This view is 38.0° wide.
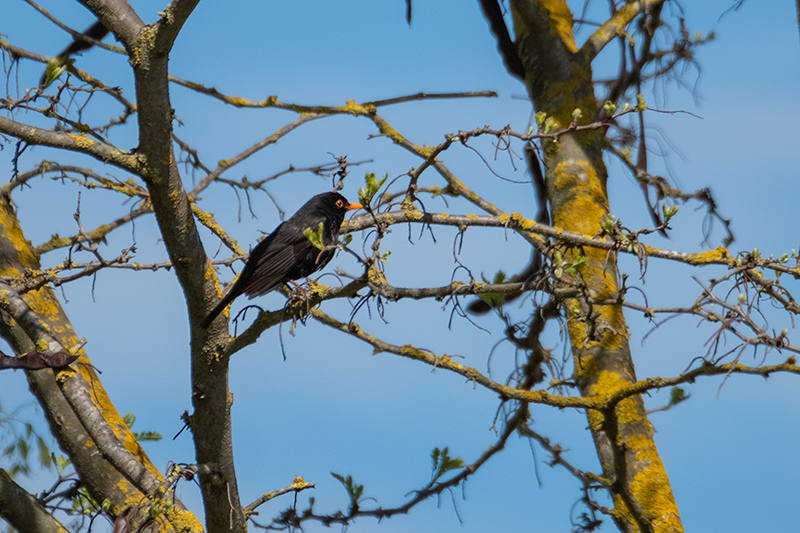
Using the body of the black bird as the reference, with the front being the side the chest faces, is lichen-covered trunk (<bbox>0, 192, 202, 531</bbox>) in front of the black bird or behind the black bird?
behind

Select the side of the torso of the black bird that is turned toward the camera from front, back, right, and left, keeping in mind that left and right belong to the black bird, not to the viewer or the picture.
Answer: right

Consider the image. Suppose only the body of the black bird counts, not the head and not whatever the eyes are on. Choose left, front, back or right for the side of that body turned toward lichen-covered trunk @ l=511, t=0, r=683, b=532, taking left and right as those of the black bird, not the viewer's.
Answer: front
